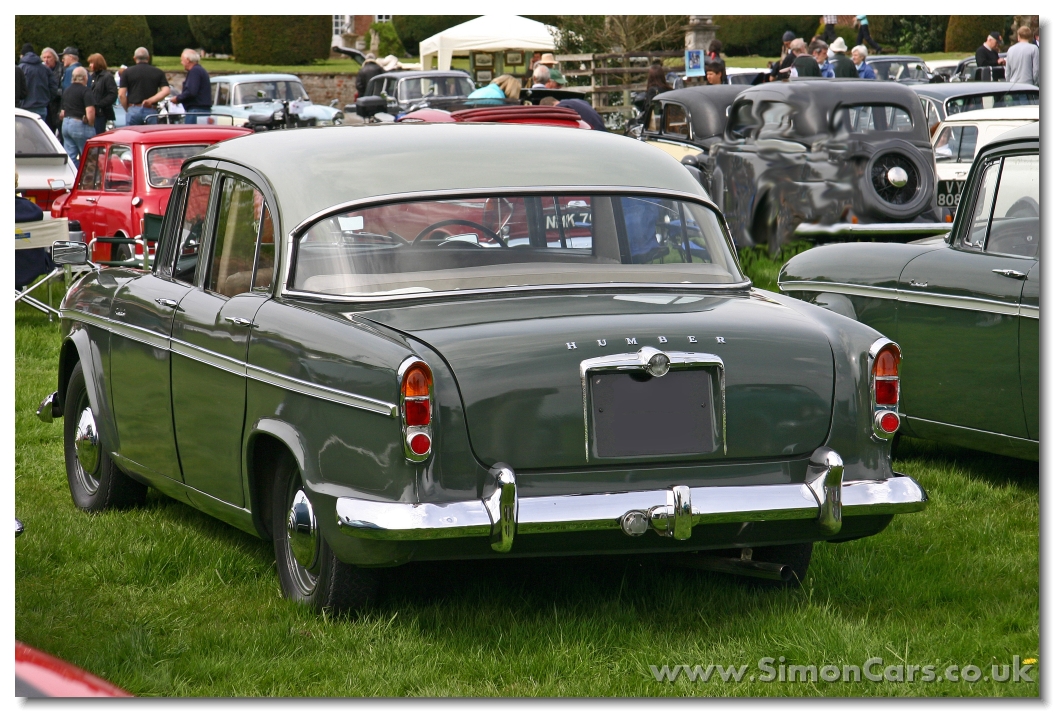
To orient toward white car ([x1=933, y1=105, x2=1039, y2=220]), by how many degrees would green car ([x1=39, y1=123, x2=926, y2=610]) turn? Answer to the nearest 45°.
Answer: approximately 90° to its right

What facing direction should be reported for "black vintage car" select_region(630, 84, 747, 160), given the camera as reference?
facing away from the viewer and to the left of the viewer

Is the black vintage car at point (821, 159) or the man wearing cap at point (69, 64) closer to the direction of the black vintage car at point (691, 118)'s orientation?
the man wearing cap

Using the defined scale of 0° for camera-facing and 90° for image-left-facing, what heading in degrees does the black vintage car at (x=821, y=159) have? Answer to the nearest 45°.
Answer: approximately 135°

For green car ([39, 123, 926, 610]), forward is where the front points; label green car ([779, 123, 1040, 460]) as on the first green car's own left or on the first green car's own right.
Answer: on the first green car's own right

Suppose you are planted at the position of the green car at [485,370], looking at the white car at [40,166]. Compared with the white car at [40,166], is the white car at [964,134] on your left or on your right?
right

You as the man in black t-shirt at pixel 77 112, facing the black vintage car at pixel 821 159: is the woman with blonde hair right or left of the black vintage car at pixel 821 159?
left

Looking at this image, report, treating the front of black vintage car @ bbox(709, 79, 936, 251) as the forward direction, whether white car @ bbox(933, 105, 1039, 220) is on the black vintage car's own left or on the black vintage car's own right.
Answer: on the black vintage car's own right
